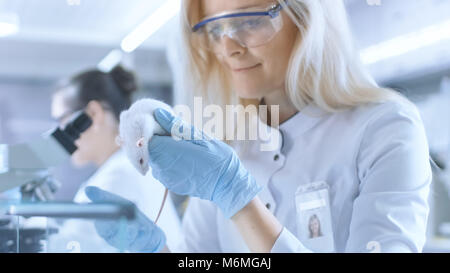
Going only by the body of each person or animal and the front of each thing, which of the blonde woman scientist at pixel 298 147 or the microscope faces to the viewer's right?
the microscope

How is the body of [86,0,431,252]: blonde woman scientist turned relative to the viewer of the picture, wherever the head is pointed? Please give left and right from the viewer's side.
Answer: facing the viewer and to the left of the viewer

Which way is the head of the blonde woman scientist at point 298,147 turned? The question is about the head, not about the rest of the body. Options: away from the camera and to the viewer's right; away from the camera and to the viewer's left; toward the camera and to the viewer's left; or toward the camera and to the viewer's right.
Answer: toward the camera and to the viewer's left

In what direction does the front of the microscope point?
to the viewer's right

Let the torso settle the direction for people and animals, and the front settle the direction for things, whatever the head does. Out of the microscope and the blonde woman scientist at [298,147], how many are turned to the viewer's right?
1

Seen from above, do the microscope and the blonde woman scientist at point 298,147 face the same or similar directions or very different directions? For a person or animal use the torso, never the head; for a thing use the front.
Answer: very different directions
